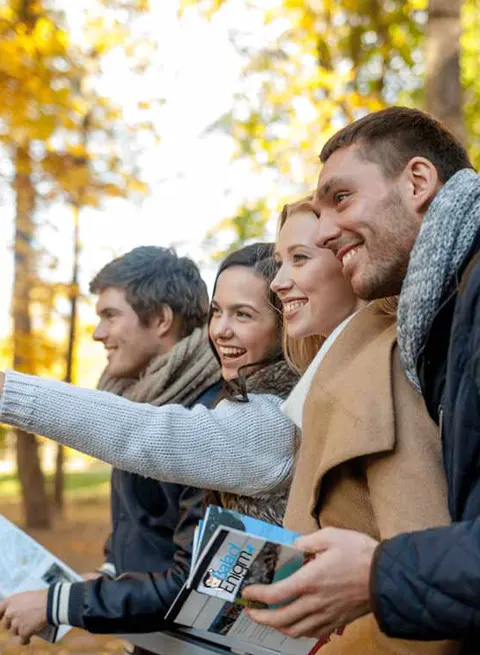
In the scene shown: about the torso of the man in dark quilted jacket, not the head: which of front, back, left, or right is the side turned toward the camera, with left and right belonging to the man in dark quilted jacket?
left

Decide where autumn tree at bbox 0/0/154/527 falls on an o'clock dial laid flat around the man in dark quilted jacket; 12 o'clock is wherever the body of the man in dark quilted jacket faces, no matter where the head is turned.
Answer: The autumn tree is roughly at 2 o'clock from the man in dark quilted jacket.

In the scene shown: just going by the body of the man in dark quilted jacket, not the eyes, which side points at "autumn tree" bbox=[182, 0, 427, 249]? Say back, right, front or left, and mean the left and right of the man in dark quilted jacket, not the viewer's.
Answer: right
